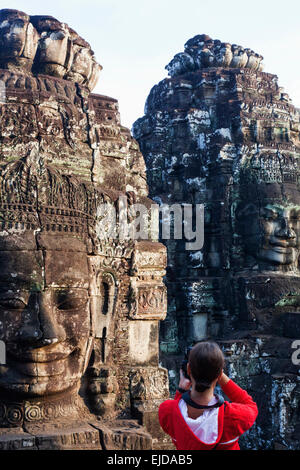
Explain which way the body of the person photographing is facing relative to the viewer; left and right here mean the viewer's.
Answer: facing away from the viewer

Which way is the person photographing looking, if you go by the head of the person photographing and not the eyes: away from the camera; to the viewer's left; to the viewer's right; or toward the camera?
away from the camera

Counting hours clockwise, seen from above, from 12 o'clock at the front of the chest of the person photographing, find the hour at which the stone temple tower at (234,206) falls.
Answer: The stone temple tower is roughly at 12 o'clock from the person photographing.

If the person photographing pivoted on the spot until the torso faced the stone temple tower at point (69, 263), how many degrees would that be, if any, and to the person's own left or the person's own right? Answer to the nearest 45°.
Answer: approximately 45° to the person's own left
